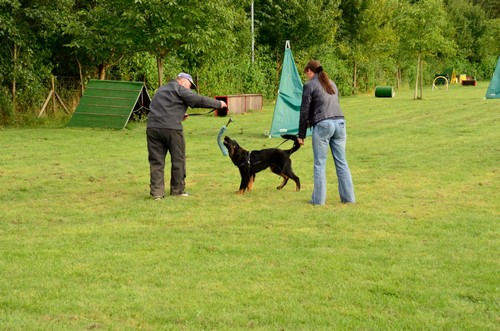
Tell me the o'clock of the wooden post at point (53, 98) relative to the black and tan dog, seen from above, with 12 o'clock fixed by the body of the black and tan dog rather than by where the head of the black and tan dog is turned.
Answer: The wooden post is roughly at 2 o'clock from the black and tan dog.

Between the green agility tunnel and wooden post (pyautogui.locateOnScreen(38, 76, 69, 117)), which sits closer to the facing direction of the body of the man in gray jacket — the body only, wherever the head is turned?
the green agility tunnel

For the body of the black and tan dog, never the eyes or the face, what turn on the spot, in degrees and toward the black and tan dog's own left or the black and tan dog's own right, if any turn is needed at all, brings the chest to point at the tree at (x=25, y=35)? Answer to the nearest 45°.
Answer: approximately 45° to the black and tan dog's own right

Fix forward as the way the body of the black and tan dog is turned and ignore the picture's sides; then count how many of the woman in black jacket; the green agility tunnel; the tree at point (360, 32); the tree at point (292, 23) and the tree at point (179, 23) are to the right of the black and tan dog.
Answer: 4

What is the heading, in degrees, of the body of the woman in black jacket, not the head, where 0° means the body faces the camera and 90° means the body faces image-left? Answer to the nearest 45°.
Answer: approximately 135°

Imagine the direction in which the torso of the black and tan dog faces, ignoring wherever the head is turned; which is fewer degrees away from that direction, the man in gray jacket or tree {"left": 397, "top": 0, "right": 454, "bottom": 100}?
the man in gray jacket

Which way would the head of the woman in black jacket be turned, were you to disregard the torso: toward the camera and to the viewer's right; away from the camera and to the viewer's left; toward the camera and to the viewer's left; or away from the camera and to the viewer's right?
away from the camera and to the viewer's left

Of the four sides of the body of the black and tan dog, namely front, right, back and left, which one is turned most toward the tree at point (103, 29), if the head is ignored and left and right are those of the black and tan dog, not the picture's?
right

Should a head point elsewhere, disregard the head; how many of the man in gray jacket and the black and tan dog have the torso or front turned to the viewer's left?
1

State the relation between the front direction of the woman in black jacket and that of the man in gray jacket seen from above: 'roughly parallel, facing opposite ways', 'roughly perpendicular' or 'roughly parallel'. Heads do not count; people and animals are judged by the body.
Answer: roughly perpendicular

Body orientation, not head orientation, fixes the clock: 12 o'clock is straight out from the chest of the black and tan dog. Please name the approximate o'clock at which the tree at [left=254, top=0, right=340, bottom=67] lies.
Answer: The tree is roughly at 3 o'clock from the black and tan dog.

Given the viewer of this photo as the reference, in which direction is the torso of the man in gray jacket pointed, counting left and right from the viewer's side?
facing away from the viewer and to the right of the viewer

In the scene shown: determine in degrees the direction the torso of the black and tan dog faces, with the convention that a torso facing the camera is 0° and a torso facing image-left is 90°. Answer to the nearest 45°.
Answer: approximately 90°

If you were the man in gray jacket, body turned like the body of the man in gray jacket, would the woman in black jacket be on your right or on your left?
on your right
